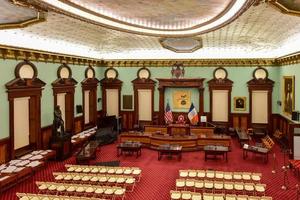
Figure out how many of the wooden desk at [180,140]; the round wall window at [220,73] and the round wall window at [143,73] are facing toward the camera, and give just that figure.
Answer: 3

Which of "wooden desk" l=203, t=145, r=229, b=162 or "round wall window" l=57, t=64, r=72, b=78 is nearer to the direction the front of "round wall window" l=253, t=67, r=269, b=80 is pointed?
the wooden desk

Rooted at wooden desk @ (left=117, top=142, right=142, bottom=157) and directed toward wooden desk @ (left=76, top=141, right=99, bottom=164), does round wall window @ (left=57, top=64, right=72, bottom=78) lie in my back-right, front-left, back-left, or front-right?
front-right

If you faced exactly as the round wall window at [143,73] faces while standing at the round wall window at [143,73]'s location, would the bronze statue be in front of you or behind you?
in front

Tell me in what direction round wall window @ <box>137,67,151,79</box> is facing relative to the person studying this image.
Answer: facing the viewer

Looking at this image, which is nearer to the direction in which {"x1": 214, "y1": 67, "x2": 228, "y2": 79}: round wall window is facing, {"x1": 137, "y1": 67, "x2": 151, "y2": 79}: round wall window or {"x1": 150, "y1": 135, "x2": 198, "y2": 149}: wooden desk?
the wooden desk

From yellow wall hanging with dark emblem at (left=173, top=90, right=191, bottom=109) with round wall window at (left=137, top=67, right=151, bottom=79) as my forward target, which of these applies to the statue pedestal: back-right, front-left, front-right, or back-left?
front-left

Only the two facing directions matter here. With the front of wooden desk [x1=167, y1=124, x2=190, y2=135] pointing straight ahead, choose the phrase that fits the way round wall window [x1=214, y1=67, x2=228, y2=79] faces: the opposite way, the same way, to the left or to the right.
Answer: the same way

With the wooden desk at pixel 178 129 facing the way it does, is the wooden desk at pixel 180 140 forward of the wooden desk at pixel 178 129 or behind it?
forward

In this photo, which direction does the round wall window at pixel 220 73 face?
toward the camera

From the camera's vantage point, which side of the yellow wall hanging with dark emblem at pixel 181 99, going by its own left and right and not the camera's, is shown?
front

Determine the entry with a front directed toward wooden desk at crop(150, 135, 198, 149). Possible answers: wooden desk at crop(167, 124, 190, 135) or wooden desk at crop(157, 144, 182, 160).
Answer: wooden desk at crop(167, 124, 190, 135)

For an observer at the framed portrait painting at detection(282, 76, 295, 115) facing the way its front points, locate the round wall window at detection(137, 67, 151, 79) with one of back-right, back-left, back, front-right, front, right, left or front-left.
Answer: front-right

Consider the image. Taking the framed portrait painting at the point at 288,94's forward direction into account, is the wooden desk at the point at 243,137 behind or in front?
in front

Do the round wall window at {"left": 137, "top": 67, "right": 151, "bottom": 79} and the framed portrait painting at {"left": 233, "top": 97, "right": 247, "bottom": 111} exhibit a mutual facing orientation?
no

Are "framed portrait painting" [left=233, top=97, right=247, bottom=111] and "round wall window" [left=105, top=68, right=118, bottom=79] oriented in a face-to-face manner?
no
